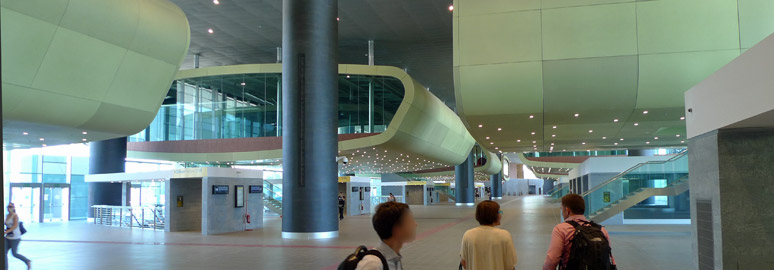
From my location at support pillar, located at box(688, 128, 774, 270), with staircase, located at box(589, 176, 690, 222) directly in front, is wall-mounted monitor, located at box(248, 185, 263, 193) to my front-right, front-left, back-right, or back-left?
front-left

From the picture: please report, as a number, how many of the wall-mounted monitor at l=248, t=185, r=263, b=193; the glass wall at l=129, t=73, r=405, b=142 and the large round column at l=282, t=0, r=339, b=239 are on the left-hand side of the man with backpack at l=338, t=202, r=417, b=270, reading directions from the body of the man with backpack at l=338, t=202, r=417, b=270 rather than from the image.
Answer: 3

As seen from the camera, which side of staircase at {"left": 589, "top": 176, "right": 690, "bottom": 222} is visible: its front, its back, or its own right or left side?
left

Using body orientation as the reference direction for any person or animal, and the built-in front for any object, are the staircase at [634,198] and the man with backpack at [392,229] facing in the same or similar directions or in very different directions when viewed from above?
very different directions

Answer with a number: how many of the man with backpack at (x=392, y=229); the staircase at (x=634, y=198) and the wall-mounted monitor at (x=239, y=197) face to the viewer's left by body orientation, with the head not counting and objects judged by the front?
1

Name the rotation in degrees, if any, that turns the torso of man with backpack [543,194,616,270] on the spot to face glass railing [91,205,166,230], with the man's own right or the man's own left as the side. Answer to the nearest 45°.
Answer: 0° — they already face it

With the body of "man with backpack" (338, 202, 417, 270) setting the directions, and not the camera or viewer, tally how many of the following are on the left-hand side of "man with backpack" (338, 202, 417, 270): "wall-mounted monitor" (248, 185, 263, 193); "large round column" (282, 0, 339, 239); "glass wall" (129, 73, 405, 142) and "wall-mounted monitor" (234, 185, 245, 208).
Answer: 4

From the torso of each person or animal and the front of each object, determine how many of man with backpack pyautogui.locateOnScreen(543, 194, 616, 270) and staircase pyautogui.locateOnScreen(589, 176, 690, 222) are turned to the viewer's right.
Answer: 0

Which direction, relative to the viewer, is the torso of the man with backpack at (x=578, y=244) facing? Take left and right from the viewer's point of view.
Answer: facing away from the viewer and to the left of the viewer

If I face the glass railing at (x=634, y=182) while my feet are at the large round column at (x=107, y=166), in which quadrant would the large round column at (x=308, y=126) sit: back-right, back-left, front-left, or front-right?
front-right

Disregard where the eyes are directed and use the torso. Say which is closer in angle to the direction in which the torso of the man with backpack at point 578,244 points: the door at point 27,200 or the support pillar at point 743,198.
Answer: the door

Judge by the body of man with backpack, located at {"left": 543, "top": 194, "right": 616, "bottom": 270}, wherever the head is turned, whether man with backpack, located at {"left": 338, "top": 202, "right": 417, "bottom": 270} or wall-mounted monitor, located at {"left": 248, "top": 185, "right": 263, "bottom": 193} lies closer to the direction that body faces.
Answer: the wall-mounted monitor
